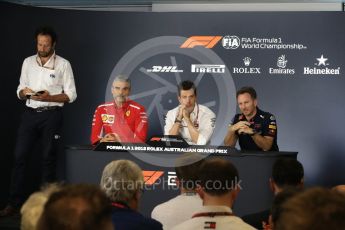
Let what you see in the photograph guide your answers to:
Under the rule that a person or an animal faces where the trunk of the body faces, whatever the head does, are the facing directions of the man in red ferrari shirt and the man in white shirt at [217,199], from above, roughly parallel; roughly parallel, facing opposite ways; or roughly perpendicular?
roughly parallel, facing opposite ways

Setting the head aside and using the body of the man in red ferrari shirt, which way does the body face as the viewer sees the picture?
toward the camera

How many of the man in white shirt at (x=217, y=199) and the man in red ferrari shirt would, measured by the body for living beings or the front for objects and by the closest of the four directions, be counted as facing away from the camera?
1

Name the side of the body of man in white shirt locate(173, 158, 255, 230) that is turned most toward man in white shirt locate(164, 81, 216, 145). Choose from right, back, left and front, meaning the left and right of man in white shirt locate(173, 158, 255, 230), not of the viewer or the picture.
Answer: front

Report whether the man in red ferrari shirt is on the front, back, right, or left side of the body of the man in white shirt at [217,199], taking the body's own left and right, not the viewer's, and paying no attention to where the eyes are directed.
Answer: front

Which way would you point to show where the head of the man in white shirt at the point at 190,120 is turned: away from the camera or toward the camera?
toward the camera

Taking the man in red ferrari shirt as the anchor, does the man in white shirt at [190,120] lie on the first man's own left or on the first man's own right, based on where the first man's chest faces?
on the first man's own left

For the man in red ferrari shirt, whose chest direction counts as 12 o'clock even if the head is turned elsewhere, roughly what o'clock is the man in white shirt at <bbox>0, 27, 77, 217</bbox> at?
The man in white shirt is roughly at 3 o'clock from the man in red ferrari shirt.

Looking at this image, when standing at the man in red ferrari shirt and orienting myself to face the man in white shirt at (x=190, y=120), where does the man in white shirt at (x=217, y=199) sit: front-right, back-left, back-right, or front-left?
front-right

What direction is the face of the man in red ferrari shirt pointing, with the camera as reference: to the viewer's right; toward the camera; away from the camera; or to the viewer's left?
toward the camera

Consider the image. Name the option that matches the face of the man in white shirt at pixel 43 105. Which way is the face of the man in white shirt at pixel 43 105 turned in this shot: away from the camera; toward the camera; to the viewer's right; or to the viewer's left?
toward the camera

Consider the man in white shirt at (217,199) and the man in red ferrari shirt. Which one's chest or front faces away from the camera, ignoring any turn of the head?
the man in white shirt

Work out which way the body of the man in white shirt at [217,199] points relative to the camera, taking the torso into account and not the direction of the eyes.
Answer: away from the camera

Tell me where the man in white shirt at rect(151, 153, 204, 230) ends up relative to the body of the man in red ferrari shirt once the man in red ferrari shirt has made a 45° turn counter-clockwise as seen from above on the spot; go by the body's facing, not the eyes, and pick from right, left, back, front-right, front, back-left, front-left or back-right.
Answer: front-right
